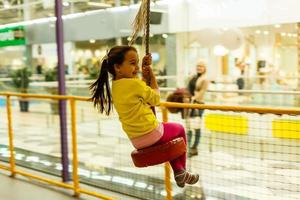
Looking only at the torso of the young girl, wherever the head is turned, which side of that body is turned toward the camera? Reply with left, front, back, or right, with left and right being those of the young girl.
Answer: right

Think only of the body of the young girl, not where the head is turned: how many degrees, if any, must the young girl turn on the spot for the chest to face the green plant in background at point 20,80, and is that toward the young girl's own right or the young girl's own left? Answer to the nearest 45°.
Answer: approximately 90° to the young girl's own left
